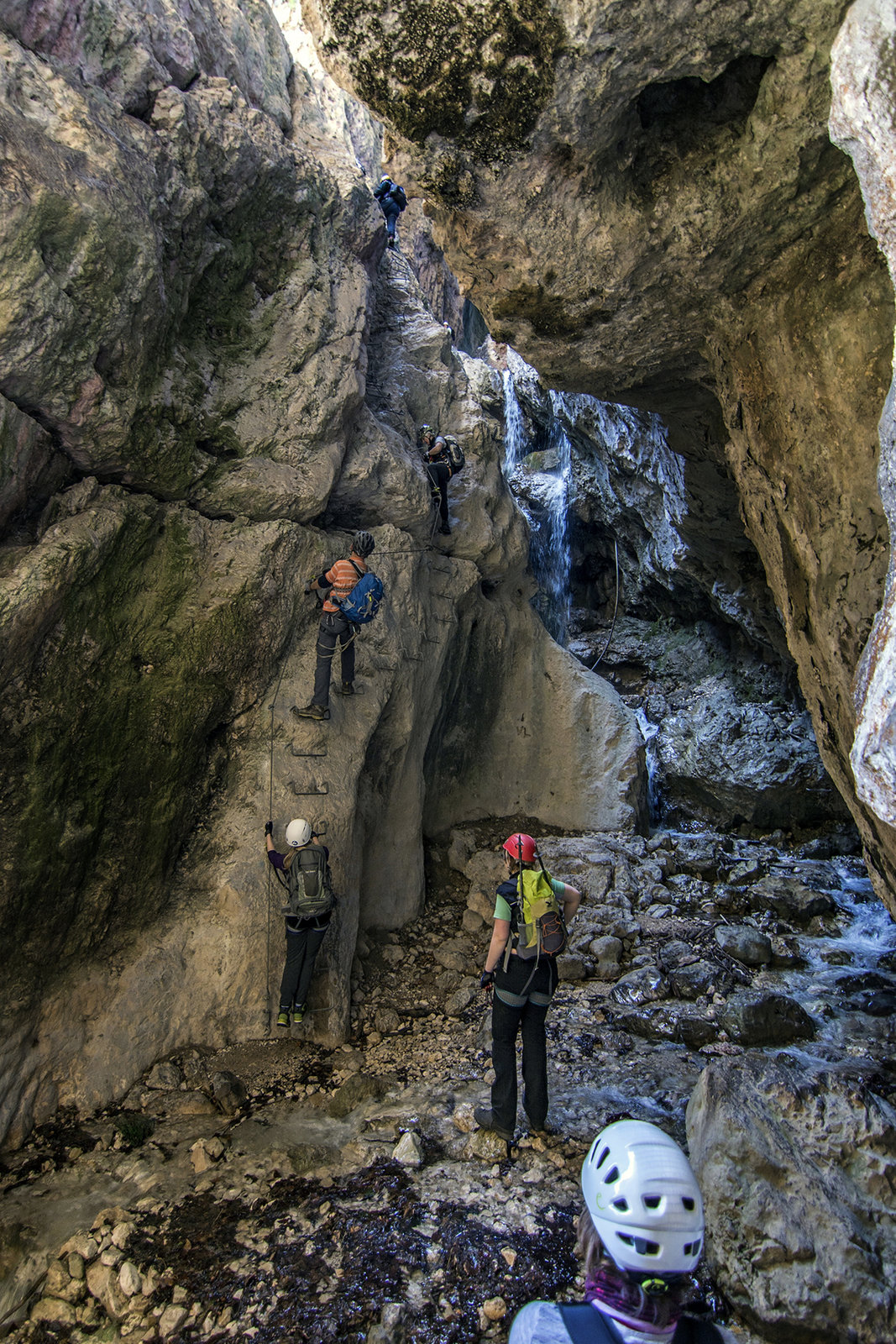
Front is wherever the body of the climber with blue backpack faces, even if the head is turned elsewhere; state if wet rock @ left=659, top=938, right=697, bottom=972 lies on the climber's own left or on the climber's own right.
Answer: on the climber's own right

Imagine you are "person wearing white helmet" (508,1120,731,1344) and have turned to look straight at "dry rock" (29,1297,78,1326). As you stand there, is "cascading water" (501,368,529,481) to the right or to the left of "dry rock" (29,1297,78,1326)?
right

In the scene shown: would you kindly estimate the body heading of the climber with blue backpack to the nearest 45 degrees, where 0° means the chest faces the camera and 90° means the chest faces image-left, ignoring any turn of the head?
approximately 135°

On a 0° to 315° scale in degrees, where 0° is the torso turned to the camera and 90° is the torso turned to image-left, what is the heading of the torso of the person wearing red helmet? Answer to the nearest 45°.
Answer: approximately 135°

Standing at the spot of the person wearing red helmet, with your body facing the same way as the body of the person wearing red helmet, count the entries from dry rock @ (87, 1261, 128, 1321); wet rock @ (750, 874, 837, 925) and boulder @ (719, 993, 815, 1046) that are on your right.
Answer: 2

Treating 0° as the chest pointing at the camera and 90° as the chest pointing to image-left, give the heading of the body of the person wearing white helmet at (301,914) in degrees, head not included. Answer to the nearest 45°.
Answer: approximately 180°

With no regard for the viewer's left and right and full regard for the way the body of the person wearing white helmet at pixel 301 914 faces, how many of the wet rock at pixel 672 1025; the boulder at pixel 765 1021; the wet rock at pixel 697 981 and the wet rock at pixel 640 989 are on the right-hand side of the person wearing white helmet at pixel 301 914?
4

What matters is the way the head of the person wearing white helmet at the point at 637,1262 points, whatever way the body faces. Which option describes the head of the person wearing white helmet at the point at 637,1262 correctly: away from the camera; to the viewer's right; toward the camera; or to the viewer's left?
away from the camera

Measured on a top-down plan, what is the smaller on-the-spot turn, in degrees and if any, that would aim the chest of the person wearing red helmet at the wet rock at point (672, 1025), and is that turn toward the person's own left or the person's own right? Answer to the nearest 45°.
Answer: approximately 90° to the person's own right
